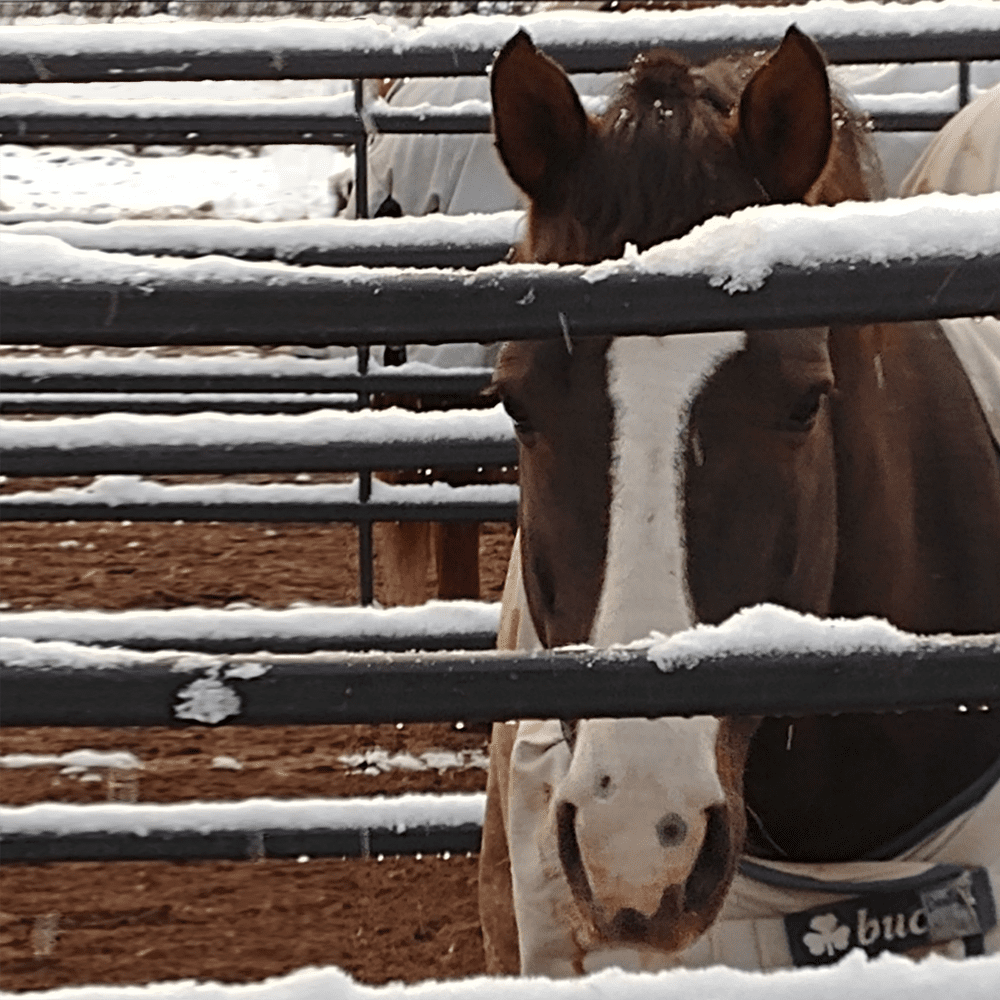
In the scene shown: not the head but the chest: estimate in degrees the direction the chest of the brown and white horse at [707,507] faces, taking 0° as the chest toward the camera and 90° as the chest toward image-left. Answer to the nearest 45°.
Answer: approximately 0°
